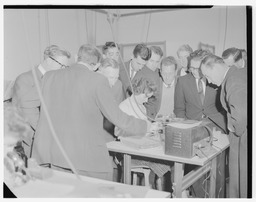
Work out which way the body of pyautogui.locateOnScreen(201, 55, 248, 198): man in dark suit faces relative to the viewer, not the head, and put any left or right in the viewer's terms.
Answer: facing to the left of the viewer

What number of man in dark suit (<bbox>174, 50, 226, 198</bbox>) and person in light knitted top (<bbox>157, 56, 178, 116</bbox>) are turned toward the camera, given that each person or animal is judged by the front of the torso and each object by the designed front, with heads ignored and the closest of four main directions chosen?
2

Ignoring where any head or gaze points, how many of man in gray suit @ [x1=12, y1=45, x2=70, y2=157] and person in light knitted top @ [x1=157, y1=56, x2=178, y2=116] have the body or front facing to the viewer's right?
1

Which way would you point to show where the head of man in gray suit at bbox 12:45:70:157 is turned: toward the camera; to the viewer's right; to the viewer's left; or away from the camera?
to the viewer's right

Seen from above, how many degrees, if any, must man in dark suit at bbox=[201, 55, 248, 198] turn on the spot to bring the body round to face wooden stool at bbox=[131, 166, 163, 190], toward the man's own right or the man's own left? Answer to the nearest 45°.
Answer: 0° — they already face it

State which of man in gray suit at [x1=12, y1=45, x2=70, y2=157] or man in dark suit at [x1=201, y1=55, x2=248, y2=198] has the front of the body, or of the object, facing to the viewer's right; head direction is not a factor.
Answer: man in gray suit at [x1=12, y1=45, x2=70, y2=157]

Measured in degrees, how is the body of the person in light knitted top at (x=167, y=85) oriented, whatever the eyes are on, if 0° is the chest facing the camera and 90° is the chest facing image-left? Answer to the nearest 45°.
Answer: approximately 0°

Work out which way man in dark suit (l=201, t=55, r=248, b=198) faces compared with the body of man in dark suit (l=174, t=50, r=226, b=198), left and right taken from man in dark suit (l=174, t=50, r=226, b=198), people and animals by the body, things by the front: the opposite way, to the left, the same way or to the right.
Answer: to the right

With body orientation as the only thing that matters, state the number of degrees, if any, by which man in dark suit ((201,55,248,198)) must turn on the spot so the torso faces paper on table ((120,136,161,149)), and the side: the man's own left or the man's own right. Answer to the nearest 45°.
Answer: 0° — they already face it

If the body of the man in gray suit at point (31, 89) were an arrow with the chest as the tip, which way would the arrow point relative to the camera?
to the viewer's right

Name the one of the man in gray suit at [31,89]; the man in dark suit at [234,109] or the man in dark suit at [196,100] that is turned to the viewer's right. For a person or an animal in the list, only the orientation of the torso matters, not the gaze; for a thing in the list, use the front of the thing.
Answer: the man in gray suit at [31,89]
